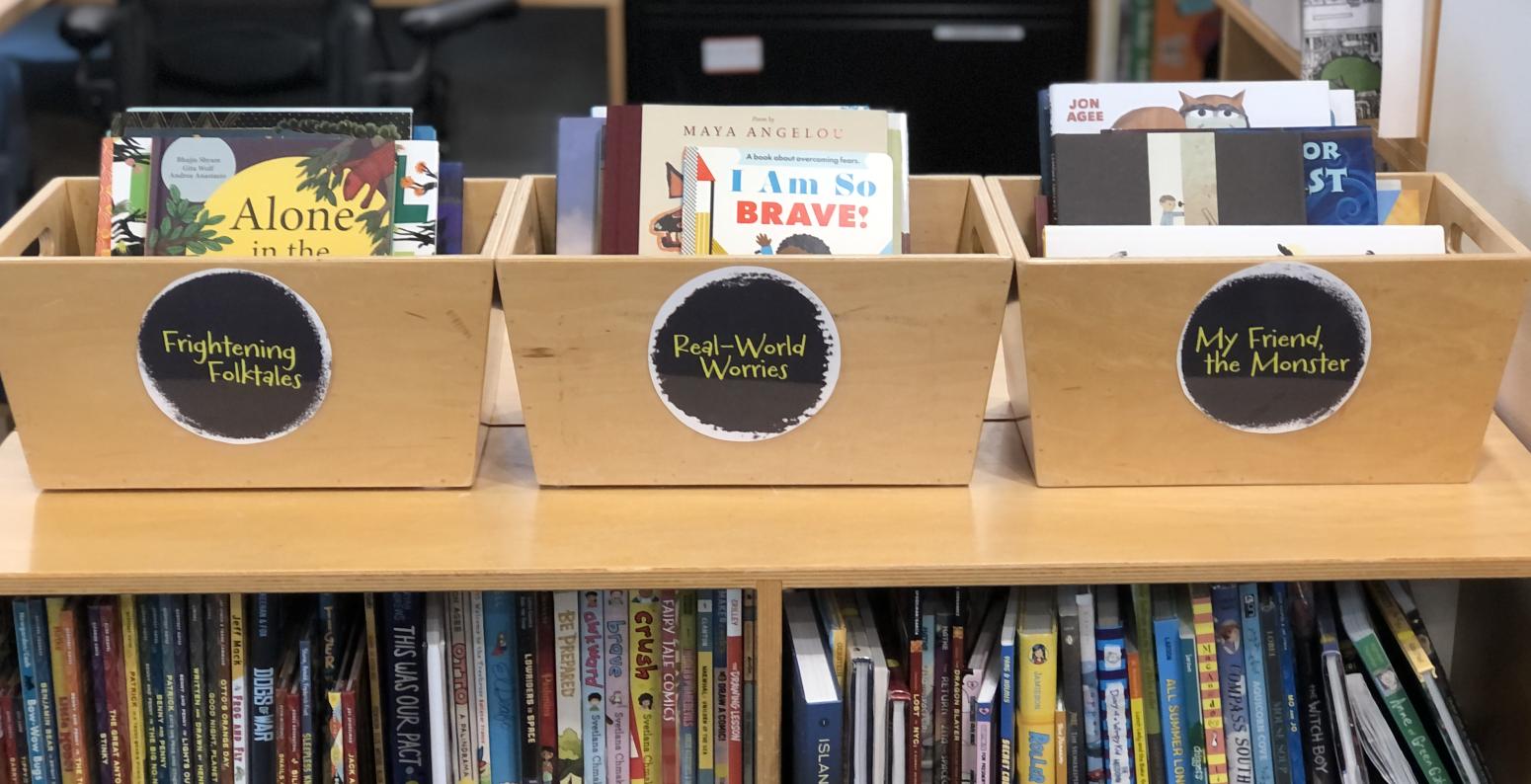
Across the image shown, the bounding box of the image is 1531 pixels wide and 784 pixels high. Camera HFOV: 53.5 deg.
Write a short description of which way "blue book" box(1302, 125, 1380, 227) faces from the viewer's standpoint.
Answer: facing the viewer

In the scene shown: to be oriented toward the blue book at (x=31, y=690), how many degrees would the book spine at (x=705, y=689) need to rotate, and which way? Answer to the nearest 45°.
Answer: approximately 90° to its right

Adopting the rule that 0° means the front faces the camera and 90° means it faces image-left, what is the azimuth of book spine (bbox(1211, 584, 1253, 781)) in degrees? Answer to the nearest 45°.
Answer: approximately 0°

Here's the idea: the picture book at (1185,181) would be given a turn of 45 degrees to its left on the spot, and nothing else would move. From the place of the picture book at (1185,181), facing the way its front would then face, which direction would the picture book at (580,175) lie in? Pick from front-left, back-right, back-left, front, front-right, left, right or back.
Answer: back-right

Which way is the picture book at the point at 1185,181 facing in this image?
toward the camera
